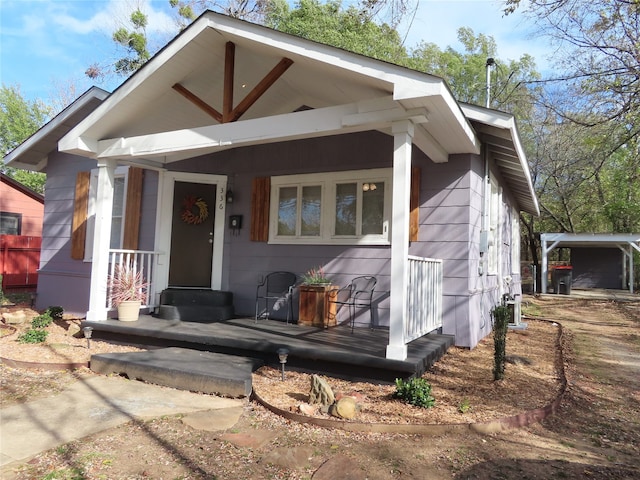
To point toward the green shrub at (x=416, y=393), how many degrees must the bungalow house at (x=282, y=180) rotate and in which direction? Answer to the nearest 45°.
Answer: approximately 90° to its left

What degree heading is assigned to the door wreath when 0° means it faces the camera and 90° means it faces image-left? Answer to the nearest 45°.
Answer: approximately 0°

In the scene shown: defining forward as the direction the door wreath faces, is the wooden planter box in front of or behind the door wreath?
in front

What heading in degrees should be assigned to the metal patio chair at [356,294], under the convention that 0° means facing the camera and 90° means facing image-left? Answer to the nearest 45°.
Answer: approximately 45°

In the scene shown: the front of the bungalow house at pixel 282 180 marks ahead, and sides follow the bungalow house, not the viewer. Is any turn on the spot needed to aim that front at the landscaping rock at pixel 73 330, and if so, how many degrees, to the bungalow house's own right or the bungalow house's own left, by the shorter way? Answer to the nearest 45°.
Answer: approximately 45° to the bungalow house's own right

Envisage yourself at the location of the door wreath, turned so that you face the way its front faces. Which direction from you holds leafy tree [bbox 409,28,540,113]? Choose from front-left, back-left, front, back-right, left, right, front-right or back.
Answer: back-left

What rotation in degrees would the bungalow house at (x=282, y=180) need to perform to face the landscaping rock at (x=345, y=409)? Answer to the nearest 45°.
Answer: approximately 45° to its left

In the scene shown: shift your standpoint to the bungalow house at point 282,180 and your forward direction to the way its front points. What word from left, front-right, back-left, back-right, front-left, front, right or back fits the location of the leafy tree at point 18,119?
right

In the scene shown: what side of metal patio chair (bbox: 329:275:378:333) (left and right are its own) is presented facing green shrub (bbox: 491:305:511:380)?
left

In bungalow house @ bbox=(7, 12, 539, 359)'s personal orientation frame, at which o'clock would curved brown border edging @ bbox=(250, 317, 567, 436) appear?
The curved brown border edging is roughly at 10 o'clock from the bungalow house.

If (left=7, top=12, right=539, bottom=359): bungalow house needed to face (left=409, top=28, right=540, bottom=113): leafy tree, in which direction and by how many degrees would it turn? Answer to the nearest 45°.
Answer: approximately 180°

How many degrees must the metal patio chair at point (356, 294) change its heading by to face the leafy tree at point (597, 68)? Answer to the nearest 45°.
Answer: approximately 180°

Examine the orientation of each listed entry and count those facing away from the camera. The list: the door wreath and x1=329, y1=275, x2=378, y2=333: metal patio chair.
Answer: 0

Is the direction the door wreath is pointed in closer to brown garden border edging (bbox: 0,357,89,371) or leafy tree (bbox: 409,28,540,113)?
the brown garden border edging
